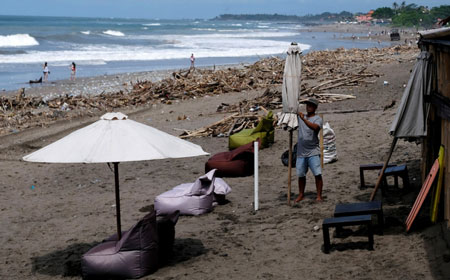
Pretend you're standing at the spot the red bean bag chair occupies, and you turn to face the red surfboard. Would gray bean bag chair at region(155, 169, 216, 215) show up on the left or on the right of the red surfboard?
right

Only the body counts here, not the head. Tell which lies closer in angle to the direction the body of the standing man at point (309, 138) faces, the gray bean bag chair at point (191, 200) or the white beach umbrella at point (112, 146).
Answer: the white beach umbrella

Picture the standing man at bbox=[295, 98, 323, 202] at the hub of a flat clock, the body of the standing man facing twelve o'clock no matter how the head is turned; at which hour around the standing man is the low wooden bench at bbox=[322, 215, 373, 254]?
The low wooden bench is roughly at 10 o'clock from the standing man.

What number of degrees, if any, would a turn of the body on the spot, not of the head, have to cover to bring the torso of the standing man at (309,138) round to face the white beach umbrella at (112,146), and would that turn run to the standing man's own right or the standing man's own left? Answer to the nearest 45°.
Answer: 0° — they already face it

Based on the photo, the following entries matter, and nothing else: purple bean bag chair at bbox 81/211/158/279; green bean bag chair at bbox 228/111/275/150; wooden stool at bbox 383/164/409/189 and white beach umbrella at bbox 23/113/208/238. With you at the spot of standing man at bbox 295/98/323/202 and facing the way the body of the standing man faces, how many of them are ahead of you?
2

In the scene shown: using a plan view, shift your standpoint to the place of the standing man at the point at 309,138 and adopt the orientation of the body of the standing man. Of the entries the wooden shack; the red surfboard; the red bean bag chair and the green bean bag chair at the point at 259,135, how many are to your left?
2

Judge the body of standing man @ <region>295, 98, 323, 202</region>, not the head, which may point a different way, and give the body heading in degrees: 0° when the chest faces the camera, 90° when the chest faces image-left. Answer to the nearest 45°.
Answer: approximately 45°

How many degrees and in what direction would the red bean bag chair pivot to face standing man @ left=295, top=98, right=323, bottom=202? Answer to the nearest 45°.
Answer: approximately 90° to its left

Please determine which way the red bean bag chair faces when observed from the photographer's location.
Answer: facing to the left of the viewer

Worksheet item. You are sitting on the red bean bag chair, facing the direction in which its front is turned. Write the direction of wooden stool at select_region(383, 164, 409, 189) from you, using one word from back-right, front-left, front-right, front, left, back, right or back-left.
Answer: back-left

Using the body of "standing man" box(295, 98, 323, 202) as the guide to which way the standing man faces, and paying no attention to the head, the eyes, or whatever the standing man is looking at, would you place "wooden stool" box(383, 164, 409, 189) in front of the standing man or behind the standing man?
behind

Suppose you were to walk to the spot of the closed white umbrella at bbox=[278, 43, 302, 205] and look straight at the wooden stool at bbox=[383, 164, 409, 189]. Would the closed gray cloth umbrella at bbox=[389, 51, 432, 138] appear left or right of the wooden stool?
right
